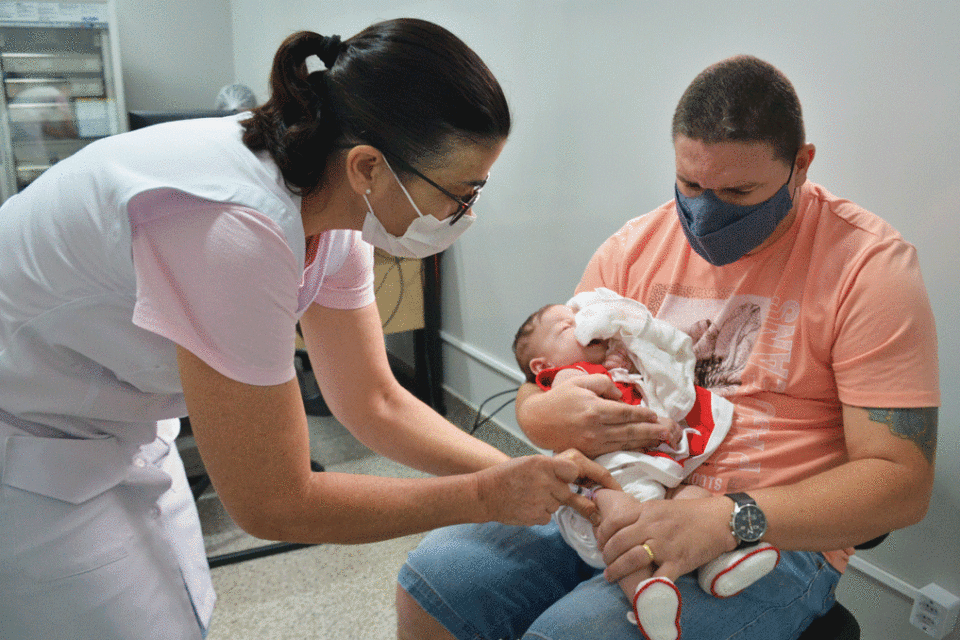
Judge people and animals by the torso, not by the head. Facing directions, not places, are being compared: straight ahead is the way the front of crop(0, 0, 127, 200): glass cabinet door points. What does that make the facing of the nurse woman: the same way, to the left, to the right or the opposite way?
to the left

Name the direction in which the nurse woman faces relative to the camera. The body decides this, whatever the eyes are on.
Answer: to the viewer's right

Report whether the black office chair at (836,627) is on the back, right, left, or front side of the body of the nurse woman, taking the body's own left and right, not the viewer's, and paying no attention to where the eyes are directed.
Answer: front

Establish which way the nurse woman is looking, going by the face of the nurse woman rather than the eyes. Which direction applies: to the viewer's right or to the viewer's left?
to the viewer's right

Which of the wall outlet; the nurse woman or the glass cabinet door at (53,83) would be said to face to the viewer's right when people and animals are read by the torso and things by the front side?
the nurse woman

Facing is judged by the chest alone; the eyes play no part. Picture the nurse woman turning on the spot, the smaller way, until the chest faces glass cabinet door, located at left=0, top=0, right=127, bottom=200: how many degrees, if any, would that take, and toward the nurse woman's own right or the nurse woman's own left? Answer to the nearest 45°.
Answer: approximately 90° to the nurse woman's own left

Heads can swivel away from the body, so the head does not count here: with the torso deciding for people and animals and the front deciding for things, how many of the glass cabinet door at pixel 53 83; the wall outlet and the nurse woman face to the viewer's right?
1

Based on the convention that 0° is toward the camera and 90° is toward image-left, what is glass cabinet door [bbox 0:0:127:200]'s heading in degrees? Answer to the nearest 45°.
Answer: approximately 0°
